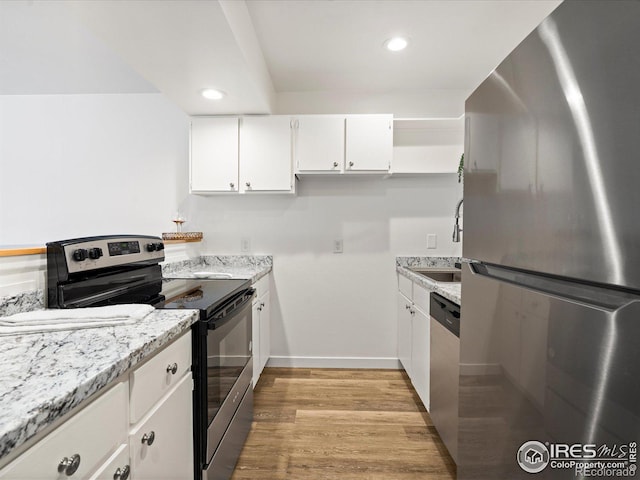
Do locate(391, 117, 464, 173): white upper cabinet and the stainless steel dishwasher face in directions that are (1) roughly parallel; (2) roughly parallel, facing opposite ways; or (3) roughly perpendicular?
roughly perpendicular

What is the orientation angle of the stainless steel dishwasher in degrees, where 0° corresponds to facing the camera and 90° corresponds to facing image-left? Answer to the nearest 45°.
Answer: approximately 90°

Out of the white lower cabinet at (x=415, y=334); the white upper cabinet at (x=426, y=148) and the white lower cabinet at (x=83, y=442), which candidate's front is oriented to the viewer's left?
the white lower cabinet at (x=415, y=334)

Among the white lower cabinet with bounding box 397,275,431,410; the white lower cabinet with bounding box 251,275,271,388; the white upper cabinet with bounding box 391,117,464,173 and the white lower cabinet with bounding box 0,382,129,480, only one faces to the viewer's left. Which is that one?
the white lower cabinet with bounding box 397,275,431,410

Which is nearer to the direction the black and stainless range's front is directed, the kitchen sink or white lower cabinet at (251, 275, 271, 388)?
the kitchen sink

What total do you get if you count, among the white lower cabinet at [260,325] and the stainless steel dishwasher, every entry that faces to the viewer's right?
1

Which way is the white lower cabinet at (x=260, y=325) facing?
to the viewer's right

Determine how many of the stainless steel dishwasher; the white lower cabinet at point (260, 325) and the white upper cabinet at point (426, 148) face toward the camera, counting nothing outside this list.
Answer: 1

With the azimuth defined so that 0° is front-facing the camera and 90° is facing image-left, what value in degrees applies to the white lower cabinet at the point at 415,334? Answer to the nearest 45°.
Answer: approximately 90°

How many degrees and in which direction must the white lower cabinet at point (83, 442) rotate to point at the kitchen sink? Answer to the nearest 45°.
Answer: approximately 45° to its left

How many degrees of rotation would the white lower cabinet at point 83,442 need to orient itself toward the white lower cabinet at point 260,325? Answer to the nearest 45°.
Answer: approximately 90° to its left

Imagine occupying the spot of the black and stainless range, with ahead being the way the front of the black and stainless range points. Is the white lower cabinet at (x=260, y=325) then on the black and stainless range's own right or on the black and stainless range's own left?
on the black and stainless range's own left
